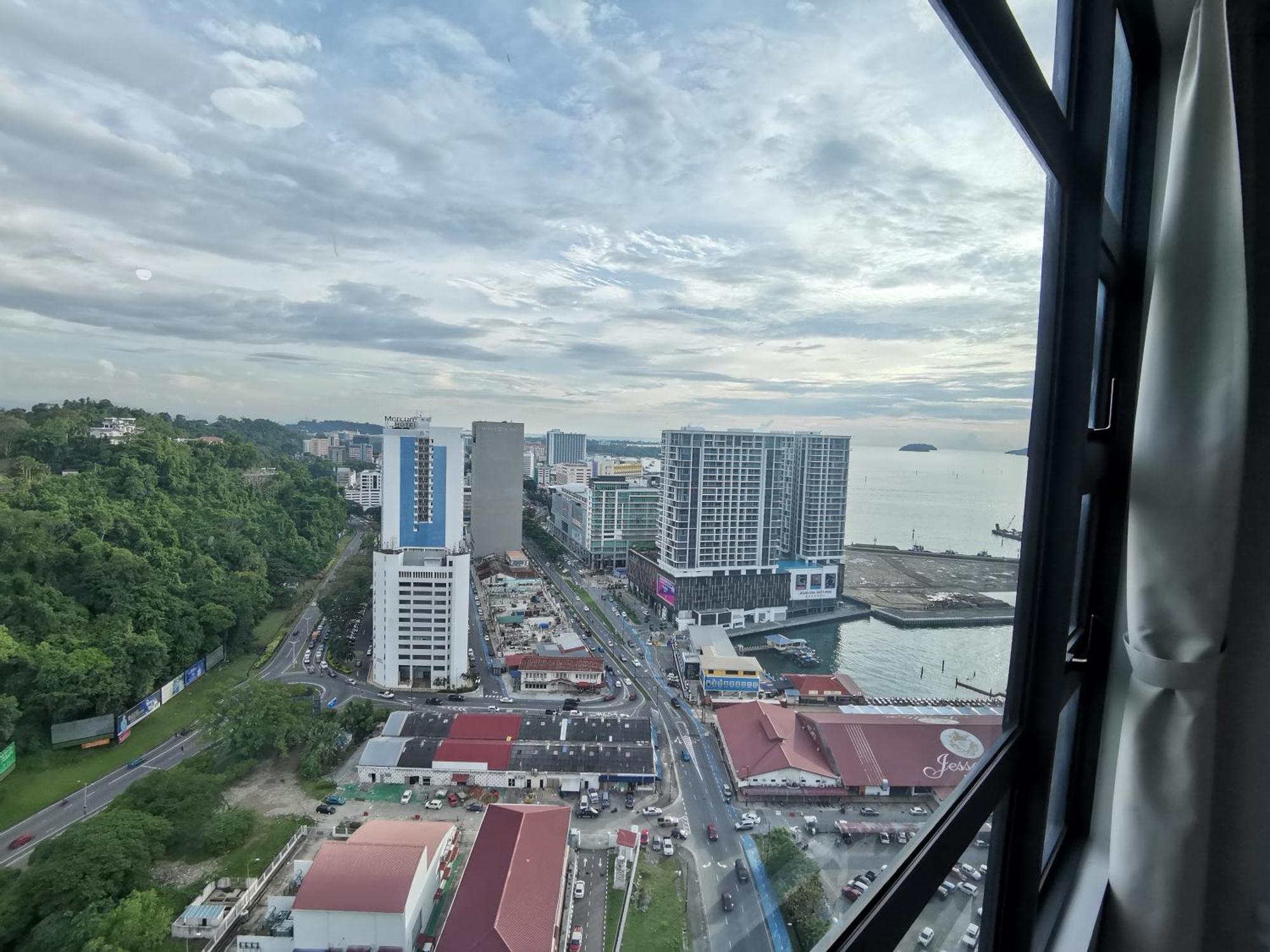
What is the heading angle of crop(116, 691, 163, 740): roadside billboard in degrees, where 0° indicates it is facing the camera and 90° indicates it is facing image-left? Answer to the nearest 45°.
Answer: approximately 315°

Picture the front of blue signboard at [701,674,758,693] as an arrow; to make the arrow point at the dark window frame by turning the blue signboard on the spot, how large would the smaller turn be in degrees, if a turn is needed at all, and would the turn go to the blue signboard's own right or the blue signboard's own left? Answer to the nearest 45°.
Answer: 0° — it already faces it

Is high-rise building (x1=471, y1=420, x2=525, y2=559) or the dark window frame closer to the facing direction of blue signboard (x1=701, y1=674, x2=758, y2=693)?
the dark window frame

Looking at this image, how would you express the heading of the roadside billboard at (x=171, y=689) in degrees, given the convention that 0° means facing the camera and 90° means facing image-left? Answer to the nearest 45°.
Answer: approximately 315°

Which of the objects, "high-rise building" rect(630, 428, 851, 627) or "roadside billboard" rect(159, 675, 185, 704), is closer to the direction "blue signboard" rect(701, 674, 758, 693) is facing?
the roadside billboard

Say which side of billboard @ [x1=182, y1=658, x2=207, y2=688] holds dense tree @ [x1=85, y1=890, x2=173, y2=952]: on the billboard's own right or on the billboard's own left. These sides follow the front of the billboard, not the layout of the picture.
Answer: on the billboard's own right

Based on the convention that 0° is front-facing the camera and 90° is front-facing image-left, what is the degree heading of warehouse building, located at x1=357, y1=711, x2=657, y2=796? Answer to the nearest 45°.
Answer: approximately 0°

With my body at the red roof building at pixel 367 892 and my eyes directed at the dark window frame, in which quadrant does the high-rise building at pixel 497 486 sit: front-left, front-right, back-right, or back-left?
back-left

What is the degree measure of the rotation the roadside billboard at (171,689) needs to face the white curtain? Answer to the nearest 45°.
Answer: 0° — it already faces it

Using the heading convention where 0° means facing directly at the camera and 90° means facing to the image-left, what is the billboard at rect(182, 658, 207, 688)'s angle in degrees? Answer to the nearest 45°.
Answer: approximately 315°
